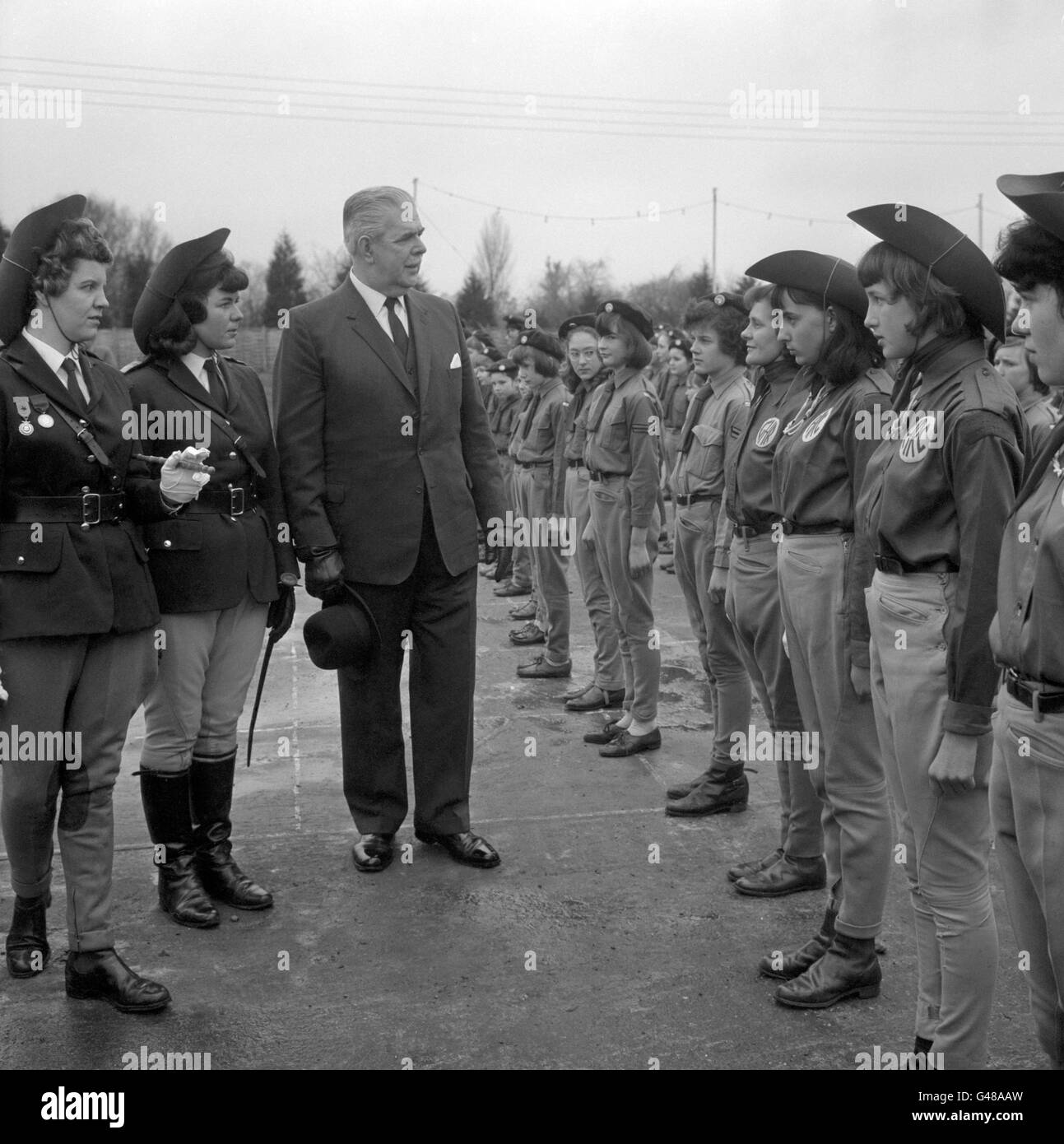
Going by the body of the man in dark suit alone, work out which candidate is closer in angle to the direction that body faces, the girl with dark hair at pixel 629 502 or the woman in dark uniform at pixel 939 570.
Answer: the woman in dark uniform

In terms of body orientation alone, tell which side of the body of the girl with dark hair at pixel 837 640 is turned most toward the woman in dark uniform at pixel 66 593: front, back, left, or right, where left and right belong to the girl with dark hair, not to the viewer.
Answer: front

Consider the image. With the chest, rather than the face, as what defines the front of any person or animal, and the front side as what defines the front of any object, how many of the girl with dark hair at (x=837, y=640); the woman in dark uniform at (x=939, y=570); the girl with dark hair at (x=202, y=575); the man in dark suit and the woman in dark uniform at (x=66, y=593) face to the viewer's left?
2

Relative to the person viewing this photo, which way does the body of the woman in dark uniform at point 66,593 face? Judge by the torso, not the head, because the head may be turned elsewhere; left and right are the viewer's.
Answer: facing the viewer and to the right of the viewer

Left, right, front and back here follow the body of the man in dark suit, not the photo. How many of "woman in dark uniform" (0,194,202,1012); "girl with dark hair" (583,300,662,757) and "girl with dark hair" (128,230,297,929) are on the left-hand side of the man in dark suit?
1

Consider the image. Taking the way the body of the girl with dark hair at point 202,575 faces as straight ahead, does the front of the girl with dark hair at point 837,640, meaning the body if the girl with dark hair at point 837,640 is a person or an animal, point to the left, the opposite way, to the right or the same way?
the opposite way

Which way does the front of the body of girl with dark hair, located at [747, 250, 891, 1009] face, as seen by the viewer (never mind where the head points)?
to the viewer's left

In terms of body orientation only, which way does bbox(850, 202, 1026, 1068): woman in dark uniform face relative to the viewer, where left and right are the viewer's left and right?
facing to the left of the viewer

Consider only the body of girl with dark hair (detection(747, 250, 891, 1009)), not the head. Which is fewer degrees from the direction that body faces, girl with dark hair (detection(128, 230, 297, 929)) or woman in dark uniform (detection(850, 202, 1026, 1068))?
the girl with dark hair

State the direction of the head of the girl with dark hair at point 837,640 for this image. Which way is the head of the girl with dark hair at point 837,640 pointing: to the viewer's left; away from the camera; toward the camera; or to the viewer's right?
to the viewer's left

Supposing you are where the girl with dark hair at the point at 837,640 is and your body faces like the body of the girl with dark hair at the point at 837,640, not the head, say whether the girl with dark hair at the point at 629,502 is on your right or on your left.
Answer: on your right

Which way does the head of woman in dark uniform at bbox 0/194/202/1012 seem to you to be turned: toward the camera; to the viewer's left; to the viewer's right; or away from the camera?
to the viewer's right

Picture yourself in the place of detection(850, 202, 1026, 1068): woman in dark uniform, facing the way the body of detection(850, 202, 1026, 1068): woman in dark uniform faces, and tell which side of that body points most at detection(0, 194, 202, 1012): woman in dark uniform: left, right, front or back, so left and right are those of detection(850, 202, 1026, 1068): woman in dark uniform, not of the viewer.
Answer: front

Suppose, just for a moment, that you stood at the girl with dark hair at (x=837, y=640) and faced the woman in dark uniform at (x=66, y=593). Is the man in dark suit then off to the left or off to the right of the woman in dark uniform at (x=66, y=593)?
right

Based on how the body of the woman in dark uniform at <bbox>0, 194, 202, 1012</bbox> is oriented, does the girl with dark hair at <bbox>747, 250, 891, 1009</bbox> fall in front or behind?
in front

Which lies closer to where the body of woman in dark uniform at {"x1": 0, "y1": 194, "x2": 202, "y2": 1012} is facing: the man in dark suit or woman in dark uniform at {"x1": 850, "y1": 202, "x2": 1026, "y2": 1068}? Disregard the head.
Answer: the woman in dark uniform
